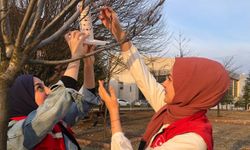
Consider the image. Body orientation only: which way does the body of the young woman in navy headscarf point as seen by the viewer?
to the viewer's right

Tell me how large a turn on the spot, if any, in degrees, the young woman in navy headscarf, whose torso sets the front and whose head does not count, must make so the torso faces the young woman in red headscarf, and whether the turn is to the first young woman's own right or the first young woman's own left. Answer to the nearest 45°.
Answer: approximately 45° to the first young woman's own right

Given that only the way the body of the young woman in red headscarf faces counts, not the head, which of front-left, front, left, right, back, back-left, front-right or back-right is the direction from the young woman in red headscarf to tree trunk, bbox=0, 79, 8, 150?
front

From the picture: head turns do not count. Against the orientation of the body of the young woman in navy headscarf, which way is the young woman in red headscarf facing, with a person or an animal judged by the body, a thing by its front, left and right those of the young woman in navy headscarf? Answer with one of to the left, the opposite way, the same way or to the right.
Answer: the opposite way

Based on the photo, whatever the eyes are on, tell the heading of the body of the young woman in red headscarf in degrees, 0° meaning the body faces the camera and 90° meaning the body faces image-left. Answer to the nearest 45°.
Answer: approximately 90°

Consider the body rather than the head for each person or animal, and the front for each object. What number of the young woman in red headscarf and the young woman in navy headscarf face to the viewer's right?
1

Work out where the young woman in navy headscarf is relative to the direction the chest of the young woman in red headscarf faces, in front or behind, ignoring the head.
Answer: in front

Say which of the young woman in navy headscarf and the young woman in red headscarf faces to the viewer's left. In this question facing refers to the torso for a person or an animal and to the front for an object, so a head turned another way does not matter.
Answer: the young woman in red headscarf
